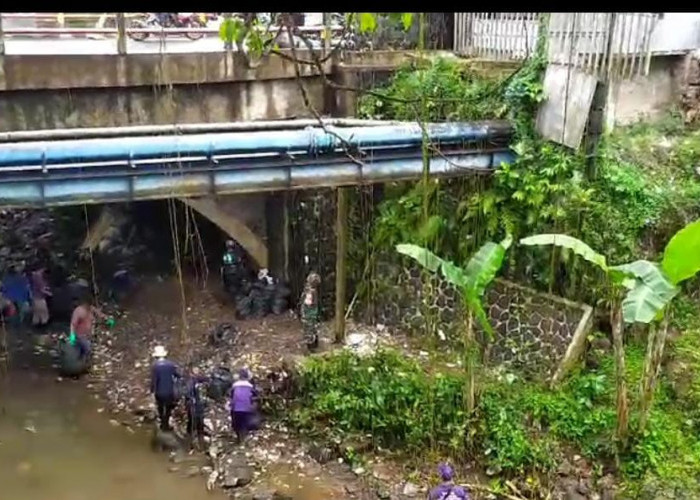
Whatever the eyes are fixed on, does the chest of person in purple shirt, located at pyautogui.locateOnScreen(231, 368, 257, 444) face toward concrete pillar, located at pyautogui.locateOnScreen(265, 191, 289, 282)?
yes

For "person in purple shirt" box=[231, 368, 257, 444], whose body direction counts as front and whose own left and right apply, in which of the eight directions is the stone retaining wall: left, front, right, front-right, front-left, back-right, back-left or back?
right

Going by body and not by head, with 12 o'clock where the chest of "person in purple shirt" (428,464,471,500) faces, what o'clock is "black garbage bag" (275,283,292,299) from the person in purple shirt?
The black garbage bag is roughly at 11 o'clock from the person in purple shirt.

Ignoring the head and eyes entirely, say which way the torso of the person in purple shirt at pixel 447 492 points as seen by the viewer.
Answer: away from the camera

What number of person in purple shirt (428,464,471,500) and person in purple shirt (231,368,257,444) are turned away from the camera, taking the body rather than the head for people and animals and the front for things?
2

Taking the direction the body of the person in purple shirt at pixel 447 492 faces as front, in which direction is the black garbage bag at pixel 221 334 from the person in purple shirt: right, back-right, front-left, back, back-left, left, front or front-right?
front-left

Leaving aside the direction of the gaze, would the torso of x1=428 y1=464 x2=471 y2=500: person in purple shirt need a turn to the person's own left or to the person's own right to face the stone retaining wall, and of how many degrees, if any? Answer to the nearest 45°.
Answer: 0° — they already face it

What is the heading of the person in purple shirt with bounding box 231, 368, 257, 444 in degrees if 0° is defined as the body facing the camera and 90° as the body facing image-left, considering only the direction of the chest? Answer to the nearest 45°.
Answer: approximately 180°

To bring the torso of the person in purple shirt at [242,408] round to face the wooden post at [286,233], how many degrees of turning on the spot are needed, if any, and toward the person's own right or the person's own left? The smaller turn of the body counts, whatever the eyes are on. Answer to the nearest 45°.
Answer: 0° — they already face it

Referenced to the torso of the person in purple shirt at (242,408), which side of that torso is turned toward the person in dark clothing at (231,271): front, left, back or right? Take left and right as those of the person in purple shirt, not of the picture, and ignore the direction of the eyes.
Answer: front
